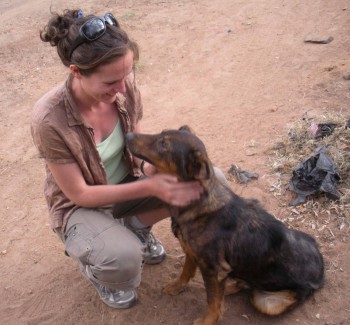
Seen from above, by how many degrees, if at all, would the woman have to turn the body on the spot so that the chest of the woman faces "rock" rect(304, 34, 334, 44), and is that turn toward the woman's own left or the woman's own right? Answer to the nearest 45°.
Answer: approximately 90° to the woman's own left

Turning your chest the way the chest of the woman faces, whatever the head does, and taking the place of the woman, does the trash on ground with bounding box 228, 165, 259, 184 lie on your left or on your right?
on your left

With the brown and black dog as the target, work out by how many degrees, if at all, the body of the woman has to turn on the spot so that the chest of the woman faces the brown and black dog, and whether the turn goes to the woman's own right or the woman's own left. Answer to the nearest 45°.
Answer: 0° — they already face it

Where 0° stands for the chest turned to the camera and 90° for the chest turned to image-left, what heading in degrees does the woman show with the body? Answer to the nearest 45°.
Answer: approximately 315°

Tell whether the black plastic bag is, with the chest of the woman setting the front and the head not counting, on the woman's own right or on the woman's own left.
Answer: on the woman's own left

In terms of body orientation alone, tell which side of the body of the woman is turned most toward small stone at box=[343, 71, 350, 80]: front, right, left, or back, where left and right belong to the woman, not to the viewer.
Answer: left

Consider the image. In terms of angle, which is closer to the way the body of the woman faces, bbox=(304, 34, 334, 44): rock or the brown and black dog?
the brown and black dog

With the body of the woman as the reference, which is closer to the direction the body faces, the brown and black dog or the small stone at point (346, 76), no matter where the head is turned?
the brown and black dog

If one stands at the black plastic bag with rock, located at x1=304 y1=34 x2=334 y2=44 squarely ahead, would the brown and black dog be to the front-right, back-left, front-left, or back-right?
back-left

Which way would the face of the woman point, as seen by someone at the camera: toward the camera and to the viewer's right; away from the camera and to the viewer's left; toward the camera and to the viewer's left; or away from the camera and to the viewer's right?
toward the camera and to the viewer's right
